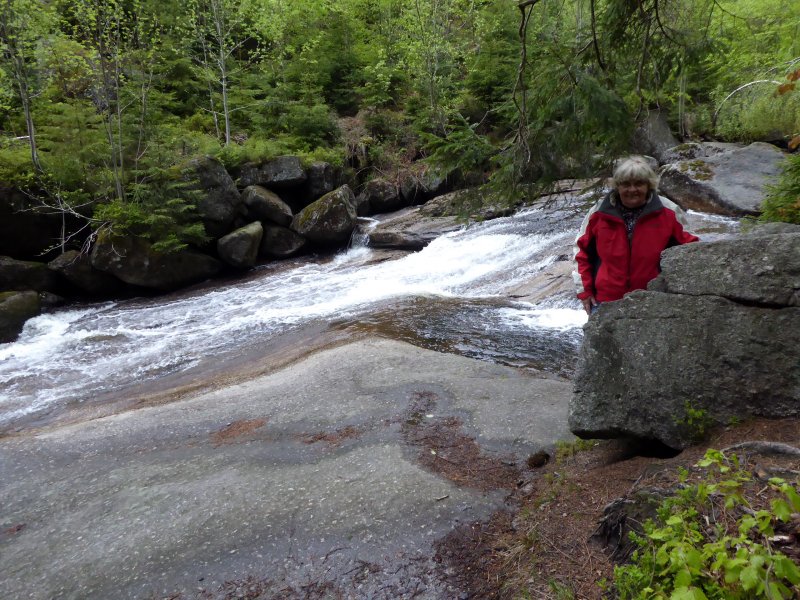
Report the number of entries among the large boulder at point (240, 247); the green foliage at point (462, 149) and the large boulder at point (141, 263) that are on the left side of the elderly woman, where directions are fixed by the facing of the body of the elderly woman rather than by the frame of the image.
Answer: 0

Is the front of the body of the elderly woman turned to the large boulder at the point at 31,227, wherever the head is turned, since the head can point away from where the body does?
no

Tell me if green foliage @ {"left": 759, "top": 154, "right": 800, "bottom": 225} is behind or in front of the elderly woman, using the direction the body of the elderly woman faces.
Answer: behind

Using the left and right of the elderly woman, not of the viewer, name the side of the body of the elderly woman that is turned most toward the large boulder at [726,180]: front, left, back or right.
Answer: back

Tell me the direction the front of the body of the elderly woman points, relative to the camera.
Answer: toward the camera

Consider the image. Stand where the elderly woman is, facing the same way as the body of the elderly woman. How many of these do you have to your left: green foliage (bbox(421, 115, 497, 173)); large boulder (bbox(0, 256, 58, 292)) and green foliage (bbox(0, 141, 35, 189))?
0

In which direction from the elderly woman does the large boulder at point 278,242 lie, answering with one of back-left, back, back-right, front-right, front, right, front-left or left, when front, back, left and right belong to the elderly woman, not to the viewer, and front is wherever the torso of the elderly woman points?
back-right

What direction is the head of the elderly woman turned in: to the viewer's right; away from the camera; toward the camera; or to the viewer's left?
toward the camera

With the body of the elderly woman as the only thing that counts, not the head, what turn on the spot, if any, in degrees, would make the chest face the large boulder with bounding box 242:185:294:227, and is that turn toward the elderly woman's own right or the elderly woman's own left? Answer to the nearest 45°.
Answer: approximately 135° to the elderly woman's own right

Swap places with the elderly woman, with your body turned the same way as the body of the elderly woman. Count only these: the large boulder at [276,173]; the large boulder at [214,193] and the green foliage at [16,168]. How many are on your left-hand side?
0

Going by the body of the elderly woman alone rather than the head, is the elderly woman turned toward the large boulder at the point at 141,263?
no

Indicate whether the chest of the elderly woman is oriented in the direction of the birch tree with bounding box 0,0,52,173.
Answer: no

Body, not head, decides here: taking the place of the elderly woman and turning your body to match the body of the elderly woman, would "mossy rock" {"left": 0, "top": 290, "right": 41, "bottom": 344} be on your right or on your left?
on your right

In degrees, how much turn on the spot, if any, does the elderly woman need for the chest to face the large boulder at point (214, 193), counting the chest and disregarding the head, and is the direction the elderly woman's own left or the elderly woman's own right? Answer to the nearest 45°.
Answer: approximately 135° to the elderly woman's own right
